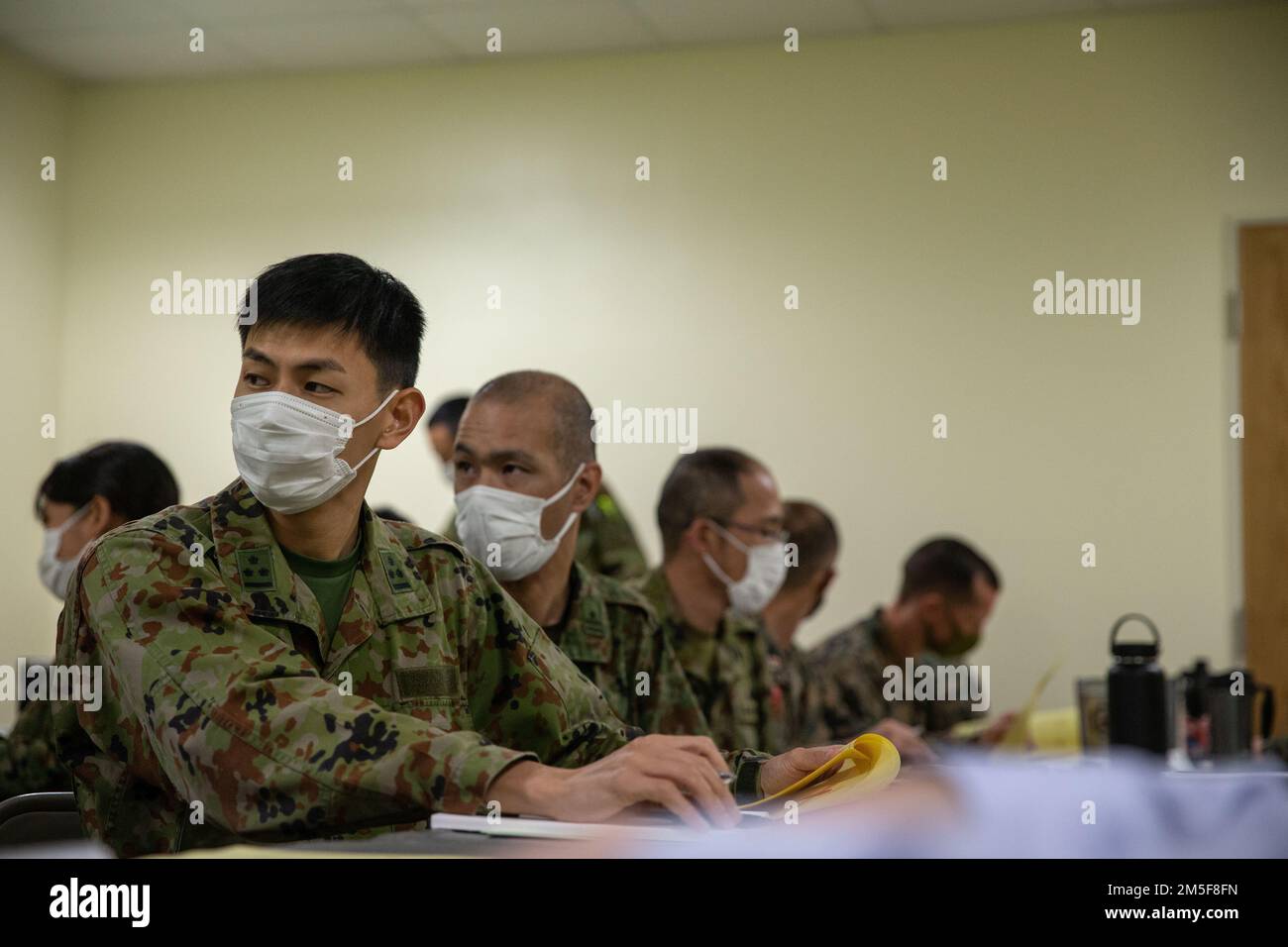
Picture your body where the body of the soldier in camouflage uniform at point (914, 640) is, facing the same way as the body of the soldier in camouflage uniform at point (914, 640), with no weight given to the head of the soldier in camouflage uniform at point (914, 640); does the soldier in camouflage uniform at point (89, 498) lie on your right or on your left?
on your right

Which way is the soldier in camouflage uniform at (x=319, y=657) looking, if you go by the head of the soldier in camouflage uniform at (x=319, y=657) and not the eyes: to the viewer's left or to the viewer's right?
to the viewer's left

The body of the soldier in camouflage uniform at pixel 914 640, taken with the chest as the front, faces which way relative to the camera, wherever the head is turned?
to the viewer's right

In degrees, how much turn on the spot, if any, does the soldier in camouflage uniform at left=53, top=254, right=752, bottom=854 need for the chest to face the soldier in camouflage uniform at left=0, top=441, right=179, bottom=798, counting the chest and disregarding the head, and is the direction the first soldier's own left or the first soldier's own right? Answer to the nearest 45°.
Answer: approximately 135° to the first soldier's own left
